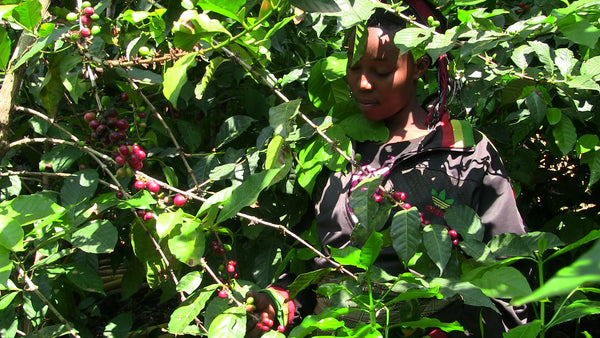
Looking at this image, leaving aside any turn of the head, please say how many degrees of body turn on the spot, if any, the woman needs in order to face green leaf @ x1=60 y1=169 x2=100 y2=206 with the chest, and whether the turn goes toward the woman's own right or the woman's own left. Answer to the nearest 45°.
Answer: approximately 45° to the woman's own right

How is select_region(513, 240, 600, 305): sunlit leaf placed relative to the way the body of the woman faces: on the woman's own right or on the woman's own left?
on the woman's own left

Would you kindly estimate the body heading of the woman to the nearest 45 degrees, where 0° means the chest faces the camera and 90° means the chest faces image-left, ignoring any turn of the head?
approximately 45°

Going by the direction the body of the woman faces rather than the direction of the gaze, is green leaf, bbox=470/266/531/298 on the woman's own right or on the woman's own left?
on the woman's own left

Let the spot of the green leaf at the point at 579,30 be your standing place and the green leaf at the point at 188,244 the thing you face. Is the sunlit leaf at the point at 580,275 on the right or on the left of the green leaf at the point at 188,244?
left

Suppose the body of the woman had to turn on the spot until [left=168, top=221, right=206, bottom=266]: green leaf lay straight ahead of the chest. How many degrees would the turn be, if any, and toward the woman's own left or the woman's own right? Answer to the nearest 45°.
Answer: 0° — they already face it
